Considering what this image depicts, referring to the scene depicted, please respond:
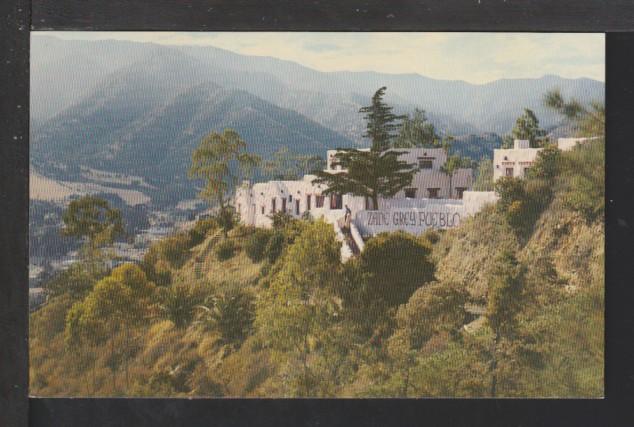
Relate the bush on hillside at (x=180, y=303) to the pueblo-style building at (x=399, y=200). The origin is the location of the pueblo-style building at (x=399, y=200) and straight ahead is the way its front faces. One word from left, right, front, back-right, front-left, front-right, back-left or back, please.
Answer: right

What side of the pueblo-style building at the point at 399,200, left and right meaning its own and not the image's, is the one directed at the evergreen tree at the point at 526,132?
left

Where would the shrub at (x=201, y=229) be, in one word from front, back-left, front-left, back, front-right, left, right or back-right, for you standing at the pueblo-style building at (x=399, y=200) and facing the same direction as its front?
right

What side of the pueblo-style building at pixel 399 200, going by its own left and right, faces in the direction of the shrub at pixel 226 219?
right

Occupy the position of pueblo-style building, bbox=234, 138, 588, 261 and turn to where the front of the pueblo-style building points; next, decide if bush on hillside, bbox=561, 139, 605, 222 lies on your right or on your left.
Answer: on your left

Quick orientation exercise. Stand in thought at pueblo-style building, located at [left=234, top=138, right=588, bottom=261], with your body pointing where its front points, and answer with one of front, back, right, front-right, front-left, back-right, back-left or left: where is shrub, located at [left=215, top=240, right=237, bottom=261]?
right

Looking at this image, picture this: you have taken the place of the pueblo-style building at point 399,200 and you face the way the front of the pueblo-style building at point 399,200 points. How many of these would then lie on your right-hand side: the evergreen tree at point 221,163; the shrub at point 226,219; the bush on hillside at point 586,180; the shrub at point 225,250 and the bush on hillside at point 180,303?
4

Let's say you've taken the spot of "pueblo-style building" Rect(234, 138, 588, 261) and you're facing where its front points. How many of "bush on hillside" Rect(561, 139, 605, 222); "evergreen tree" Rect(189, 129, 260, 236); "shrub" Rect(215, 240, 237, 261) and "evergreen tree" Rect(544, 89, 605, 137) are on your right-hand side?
2

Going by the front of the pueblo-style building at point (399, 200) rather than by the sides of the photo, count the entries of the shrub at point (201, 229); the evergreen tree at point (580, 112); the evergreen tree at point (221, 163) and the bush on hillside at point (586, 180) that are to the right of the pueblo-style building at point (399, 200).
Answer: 2

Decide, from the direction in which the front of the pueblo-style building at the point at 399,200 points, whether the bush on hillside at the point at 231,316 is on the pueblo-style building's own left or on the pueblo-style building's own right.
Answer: on the pueblo-style building's own right

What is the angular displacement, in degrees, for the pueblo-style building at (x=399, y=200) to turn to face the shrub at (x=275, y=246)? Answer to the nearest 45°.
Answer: approximately 90° to its right

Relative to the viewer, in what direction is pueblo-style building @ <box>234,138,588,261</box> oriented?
toward the camera

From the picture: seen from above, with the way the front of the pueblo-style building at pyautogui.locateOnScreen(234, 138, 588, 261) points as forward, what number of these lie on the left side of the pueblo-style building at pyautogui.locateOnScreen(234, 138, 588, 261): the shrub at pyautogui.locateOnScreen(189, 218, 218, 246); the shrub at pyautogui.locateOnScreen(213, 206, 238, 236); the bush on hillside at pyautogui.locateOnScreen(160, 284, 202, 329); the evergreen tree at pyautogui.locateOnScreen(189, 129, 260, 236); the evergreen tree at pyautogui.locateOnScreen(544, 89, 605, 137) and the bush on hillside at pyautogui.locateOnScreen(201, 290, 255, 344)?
1
